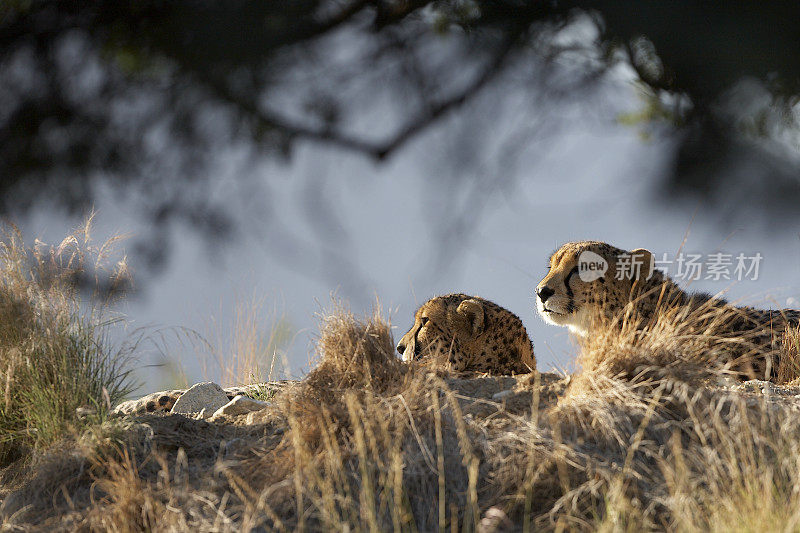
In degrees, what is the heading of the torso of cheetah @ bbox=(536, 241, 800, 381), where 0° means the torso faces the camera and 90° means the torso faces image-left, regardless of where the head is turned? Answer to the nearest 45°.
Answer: approximately 90°

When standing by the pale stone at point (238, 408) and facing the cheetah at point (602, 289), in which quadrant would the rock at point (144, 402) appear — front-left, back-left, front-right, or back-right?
back-left

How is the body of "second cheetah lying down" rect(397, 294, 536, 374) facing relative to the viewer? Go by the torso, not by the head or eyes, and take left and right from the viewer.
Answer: facing to the left of the viewer

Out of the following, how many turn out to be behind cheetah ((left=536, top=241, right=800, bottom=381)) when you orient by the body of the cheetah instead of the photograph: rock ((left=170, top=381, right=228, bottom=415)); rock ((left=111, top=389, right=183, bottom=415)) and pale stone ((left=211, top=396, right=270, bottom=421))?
0

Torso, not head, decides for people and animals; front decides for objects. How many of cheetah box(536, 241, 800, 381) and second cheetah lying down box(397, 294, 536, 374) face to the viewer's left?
2

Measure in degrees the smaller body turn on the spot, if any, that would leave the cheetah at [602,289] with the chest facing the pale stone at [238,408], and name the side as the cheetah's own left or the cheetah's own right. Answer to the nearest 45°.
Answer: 0° — it already faces it

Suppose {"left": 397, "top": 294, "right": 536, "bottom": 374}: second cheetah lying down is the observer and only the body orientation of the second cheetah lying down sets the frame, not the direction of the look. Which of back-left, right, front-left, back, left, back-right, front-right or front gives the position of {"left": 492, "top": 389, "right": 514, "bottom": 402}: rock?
left

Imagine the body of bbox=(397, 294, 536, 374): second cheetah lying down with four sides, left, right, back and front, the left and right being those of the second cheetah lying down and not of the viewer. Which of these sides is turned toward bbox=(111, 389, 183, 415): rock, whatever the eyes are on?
front

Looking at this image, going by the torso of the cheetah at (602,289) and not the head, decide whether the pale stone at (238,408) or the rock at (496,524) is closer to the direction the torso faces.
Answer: the pale stone

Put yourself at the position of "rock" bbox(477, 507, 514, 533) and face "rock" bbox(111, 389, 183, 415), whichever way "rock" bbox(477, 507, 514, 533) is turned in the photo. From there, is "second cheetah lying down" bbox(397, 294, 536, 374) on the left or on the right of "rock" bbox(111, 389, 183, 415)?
right

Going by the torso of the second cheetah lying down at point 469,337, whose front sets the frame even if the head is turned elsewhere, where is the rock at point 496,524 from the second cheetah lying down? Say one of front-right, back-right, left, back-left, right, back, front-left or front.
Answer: left

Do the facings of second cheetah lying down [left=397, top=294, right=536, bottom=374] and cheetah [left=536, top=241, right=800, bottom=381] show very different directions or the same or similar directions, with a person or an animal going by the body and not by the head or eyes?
same or similar directions
